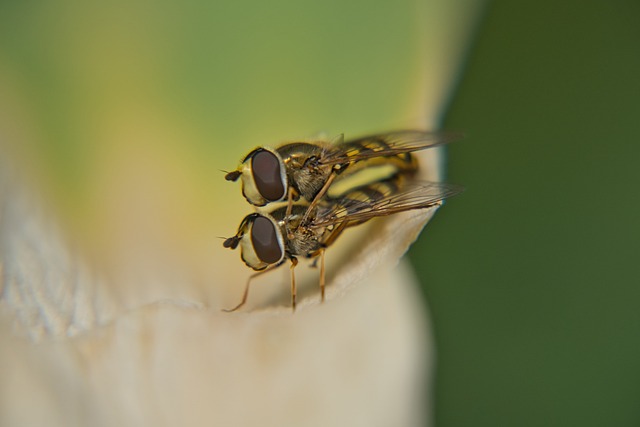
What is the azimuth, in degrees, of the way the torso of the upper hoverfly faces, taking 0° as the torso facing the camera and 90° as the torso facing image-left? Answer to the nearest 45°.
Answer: approximately 90°

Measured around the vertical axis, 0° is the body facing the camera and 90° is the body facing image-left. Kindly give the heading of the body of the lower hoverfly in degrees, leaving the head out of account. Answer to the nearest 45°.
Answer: approximately 90°
